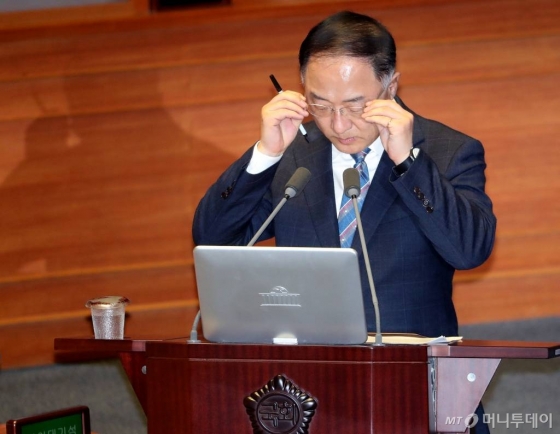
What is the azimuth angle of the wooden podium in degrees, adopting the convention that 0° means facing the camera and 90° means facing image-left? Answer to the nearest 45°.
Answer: approximately 0°

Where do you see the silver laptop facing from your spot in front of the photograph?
facing away from the viewer
